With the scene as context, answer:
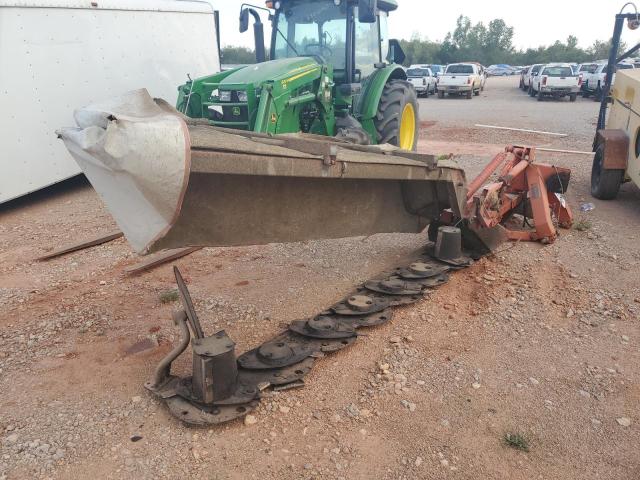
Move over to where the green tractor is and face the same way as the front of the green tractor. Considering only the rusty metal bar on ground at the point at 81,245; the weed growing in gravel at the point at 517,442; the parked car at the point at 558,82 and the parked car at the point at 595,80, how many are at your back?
2

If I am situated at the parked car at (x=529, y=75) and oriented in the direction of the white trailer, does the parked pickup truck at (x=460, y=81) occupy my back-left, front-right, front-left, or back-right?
front-right

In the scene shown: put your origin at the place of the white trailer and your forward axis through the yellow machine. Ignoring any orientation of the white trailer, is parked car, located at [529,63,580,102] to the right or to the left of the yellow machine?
left

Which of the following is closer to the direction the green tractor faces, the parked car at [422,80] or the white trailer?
the white trailer

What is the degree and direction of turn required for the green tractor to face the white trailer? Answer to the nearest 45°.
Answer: approximately 45° to its right

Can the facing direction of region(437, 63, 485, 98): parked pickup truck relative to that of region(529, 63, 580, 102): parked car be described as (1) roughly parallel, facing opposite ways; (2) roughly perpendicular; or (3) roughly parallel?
roughly parallel

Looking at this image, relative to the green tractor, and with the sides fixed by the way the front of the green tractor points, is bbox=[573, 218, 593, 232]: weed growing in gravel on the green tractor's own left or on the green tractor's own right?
on the green tractor's own left

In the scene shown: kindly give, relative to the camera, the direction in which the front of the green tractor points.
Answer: facing the viewer and to the left of the viewer
